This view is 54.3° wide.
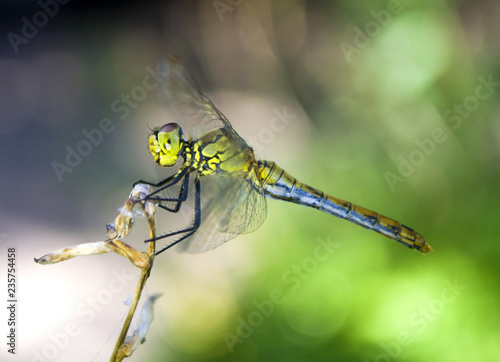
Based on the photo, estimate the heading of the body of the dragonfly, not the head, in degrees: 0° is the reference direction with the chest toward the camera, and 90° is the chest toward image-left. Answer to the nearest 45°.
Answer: approximately 90°
